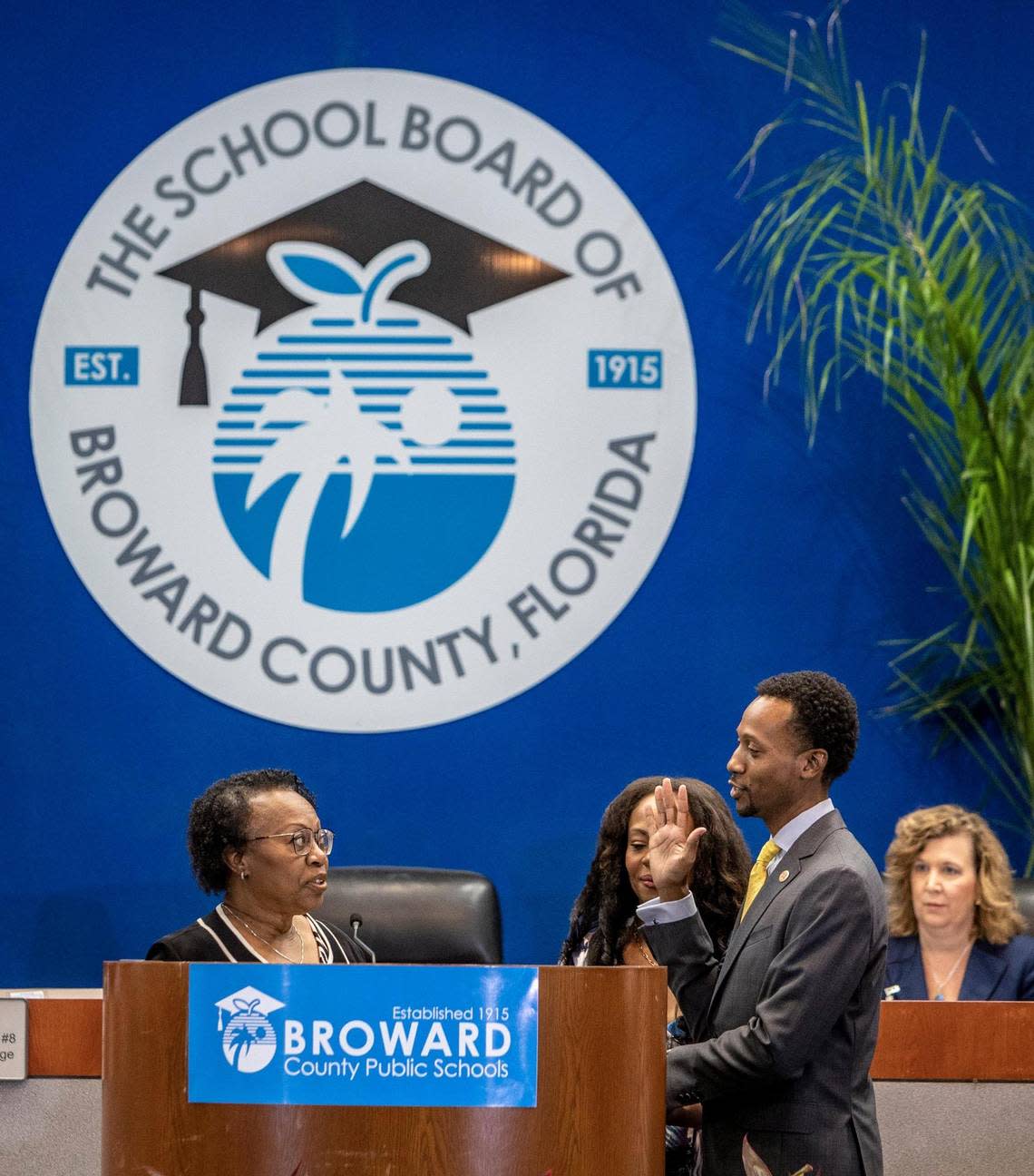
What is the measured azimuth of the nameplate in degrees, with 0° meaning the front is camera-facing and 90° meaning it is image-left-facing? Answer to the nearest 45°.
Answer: approximately 0°

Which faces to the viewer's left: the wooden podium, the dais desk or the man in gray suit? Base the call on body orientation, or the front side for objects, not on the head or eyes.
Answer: the man in gray suit

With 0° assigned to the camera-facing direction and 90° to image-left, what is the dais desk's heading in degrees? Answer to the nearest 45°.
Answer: approximately 0°

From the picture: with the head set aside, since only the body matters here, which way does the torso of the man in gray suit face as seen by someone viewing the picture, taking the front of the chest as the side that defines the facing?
to the viewer's left

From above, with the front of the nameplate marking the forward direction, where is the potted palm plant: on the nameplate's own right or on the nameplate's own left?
on the nameplate's own left

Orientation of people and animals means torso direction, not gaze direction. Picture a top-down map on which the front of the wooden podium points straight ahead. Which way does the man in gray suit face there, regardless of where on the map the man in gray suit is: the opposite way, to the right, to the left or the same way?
to the right
